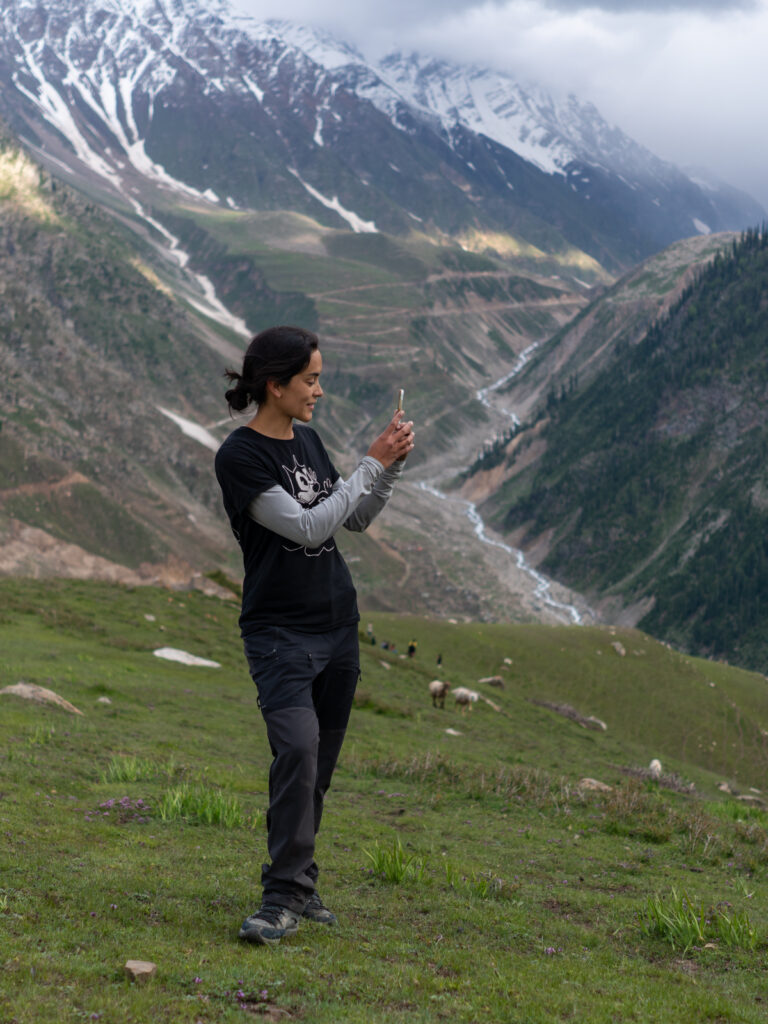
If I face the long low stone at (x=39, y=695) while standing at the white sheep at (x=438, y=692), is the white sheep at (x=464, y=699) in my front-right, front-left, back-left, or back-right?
back-left

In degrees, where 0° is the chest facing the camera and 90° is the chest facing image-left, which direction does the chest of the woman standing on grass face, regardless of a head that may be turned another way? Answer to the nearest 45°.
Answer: approximately 315°

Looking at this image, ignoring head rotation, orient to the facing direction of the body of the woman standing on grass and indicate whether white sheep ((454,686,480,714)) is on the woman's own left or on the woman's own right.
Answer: on the woman's own left

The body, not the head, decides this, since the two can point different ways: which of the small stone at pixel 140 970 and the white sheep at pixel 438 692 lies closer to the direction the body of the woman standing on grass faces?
the small stone

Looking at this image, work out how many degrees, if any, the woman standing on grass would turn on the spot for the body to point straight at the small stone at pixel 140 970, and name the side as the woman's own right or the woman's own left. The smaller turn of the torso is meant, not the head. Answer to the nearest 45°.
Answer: approximately 45° to the woman's own right

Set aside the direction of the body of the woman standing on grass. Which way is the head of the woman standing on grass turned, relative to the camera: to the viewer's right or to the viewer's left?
to the viewer's right

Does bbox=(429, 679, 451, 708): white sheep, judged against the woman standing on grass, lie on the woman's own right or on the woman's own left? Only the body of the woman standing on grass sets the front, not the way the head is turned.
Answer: on the woman's own left
